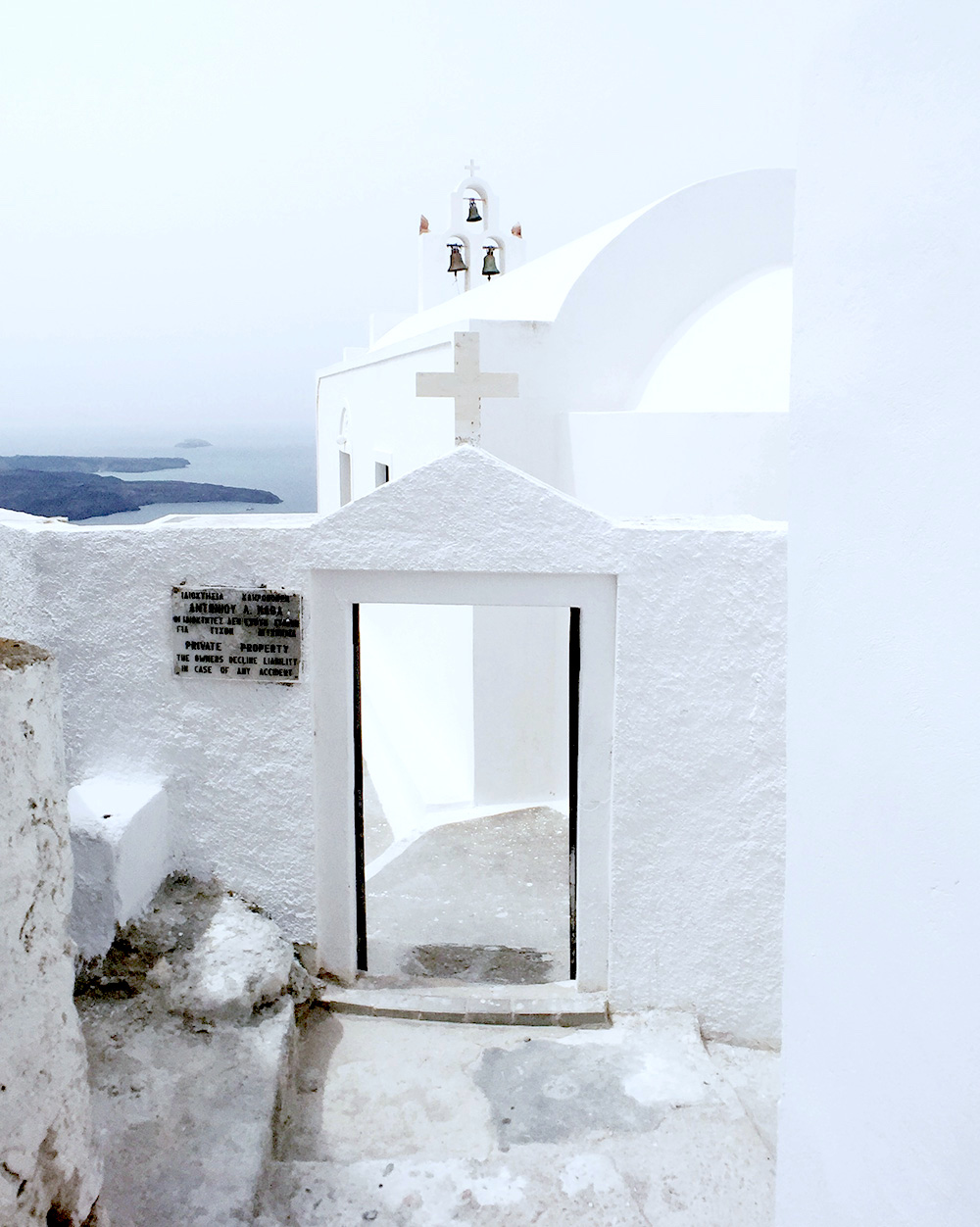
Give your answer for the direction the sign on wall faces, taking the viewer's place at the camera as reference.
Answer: facing the viewer

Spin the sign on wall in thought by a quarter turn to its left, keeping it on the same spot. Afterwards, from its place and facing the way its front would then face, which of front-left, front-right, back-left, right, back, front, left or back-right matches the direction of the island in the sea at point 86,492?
left

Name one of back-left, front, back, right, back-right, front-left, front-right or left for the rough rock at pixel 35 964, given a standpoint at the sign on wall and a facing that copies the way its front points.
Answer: front

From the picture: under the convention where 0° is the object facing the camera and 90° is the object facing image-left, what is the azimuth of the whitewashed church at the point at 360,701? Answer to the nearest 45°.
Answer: approximately 0°
